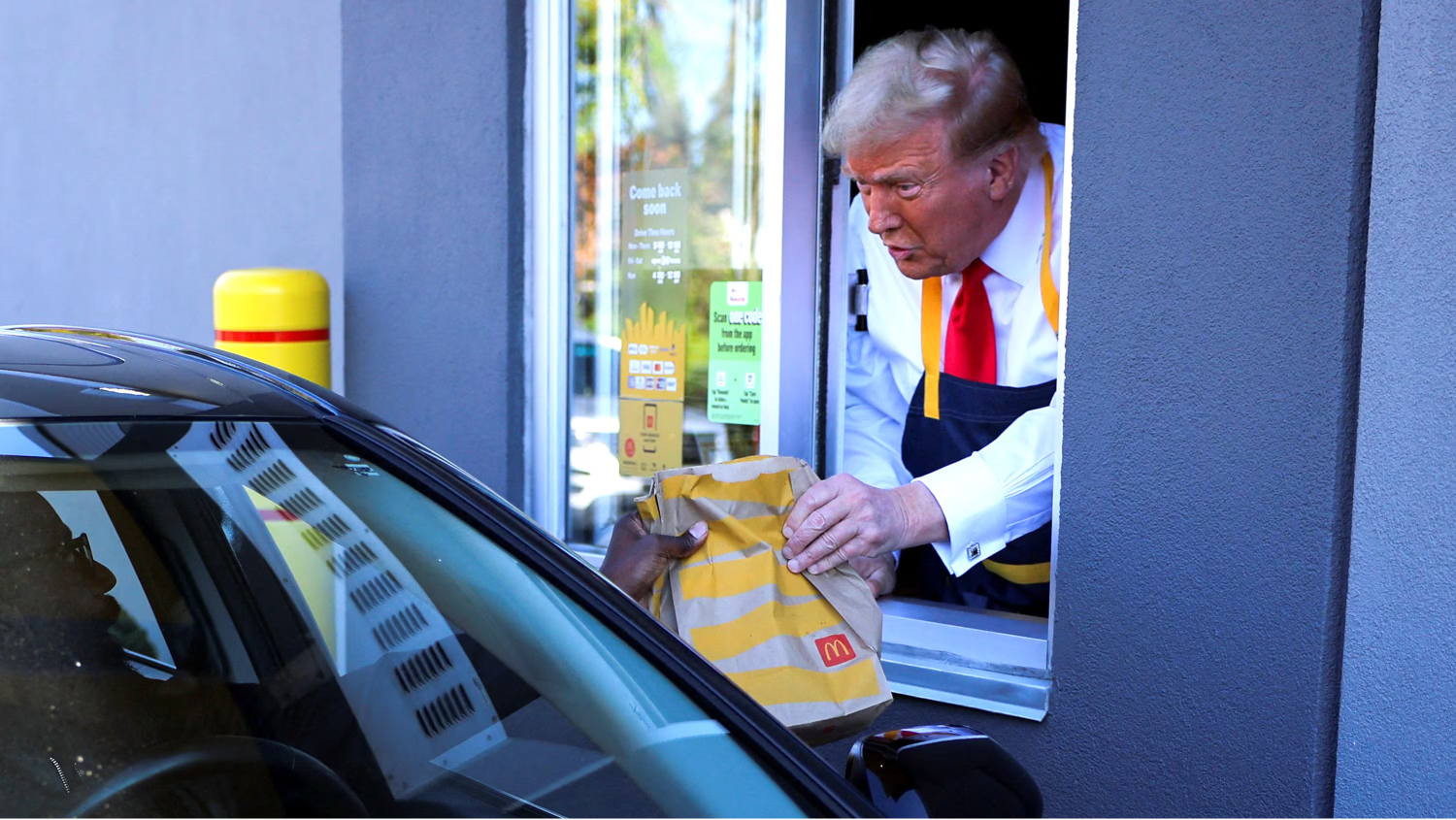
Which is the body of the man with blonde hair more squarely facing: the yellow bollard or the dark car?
the dark car

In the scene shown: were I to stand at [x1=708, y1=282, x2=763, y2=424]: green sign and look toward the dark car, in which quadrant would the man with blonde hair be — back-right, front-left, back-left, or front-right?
front-left

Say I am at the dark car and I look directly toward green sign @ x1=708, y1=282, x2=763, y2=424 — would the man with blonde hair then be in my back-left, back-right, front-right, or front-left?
front-right

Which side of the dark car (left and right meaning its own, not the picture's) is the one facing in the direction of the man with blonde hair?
left

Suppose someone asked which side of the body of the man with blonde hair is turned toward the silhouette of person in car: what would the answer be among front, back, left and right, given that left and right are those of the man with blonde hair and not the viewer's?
front

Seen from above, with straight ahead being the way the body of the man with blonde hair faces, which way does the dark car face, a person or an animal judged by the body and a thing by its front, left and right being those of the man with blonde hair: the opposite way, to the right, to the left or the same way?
to the left

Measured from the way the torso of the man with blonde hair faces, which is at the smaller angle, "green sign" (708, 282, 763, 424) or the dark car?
the dark car

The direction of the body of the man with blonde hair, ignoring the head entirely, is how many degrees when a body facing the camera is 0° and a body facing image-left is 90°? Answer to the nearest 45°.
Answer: approximately 45°

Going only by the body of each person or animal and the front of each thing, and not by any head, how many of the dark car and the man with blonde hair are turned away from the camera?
0

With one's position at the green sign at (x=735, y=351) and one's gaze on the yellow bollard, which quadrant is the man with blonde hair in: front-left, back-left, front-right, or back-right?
back-left

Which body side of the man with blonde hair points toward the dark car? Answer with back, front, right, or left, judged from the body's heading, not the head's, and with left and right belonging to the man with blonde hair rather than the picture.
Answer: front

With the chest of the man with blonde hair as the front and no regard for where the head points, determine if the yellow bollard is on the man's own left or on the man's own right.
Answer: on the man's own right

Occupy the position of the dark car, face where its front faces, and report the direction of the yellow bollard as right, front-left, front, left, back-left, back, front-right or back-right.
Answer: back-left

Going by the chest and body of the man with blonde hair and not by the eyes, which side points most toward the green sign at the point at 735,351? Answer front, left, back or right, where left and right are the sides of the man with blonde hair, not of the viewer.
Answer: right

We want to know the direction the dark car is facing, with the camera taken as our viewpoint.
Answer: facing the viewer and to the right of the viewer
